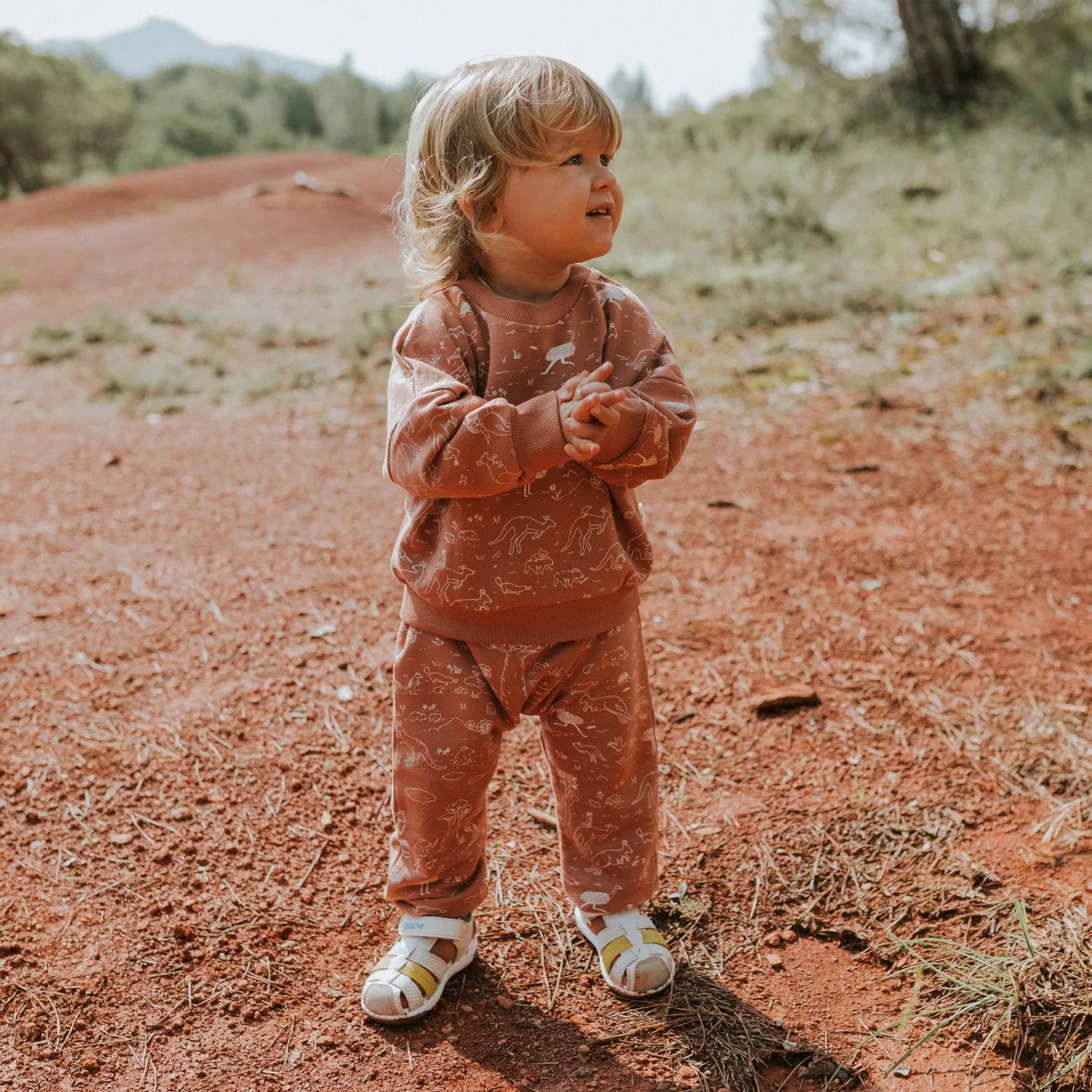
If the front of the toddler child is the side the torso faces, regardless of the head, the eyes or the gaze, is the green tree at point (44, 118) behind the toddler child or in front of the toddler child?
behind

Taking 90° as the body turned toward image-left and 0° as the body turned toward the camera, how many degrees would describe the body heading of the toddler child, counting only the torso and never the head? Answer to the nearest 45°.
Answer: approximately 0°
